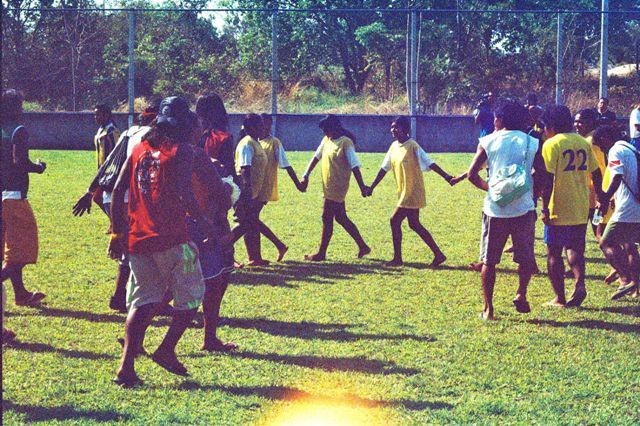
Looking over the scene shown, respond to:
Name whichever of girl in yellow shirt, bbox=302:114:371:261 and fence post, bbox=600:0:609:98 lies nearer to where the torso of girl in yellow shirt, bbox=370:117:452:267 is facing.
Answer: the girl in yellow shirt

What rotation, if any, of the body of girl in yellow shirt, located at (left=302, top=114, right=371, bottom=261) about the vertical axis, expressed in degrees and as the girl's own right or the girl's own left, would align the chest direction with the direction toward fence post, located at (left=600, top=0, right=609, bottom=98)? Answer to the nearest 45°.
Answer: approximately 180°

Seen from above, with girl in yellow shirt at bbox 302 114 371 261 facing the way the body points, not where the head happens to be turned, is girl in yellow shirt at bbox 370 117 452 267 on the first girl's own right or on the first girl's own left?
on the first girl's own left

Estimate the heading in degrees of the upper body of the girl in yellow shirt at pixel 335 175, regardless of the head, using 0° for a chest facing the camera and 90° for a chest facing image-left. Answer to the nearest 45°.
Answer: approximately 45°
